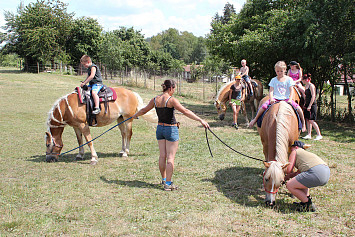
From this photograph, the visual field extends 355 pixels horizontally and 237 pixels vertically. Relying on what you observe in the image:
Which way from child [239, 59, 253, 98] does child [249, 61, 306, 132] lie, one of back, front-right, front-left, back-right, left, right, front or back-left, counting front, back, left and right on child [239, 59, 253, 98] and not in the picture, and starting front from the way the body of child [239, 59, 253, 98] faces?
front-left

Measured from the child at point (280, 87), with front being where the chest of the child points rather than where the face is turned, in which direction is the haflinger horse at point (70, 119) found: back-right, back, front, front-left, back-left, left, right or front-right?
right

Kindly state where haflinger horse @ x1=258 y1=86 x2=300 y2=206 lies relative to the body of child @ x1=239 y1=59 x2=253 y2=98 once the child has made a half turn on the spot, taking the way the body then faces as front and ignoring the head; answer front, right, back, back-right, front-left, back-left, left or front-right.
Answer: back-right

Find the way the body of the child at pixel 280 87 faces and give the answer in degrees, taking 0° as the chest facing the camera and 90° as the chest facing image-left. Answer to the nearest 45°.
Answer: approximately 0°

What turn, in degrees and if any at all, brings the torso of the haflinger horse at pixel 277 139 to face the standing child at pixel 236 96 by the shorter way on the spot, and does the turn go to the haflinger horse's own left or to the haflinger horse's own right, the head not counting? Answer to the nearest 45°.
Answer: approximately 180°

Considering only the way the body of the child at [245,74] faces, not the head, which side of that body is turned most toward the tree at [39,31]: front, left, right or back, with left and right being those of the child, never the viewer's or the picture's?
right
